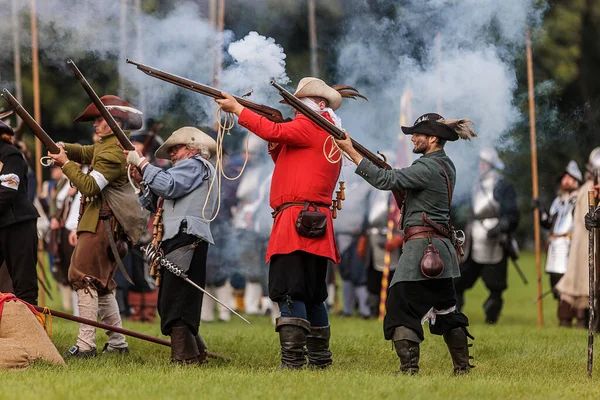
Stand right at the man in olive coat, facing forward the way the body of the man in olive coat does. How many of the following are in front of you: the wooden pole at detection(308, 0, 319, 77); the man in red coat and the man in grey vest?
0

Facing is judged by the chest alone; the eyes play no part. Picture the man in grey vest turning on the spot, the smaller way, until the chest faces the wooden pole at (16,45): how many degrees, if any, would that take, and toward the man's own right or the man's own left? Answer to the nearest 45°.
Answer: approximately 45° to the man's own right

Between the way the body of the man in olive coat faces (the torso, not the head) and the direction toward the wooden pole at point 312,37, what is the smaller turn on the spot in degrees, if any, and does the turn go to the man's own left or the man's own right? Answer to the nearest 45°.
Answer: approximately 135° to the man's own right

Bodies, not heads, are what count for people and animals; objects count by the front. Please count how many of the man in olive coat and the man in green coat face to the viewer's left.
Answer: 2

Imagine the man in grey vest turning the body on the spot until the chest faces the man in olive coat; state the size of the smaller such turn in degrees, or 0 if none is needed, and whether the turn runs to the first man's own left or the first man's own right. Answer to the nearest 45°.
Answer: approximately 45° to the first man's own right

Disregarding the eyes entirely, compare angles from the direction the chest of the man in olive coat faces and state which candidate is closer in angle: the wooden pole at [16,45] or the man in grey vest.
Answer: the wooden pole

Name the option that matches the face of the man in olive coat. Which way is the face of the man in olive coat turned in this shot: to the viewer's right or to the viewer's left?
to the viewer's left

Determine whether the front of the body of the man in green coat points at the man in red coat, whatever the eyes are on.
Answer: yes

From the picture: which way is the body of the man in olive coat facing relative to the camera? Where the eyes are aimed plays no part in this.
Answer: to the viewer's left

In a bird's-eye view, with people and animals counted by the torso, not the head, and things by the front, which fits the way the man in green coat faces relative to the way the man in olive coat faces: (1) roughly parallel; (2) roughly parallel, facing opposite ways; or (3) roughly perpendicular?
roughly parallel

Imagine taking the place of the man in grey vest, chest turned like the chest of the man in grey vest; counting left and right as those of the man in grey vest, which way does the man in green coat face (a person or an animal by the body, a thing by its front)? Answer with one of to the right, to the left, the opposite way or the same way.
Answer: the same way

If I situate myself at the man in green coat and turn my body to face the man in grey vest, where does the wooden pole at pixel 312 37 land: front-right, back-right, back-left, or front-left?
front-right

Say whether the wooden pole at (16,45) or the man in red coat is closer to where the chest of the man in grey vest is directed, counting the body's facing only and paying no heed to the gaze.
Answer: the wooden pole

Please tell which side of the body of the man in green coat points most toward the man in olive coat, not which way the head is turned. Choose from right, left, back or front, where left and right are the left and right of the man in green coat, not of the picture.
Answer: front

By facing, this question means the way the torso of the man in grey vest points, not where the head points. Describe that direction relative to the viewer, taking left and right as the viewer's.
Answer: facing to the left of the viewer

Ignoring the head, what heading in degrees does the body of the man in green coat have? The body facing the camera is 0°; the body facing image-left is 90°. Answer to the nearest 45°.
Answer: approximately 90°

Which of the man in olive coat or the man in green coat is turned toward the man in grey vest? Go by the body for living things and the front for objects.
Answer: the man in green coat

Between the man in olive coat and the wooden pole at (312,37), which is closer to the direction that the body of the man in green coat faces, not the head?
the man in olive coat

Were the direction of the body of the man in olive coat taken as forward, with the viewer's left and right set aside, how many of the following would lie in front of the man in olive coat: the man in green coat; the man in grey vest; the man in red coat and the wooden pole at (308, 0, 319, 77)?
0

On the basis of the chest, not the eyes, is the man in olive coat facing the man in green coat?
no
